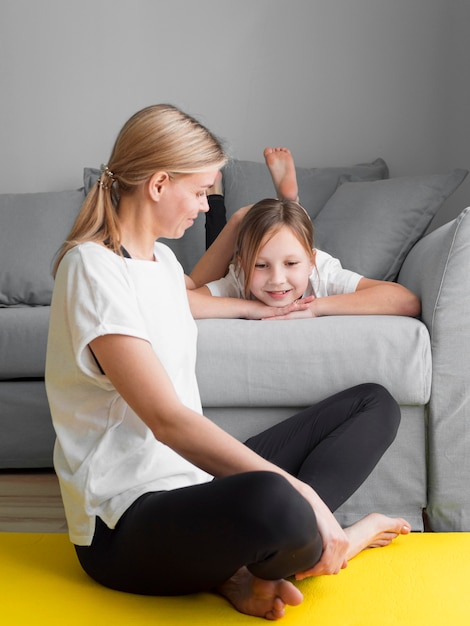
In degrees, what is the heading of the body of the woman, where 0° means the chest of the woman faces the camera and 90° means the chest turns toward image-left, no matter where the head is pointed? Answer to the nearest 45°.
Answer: approximately 270°

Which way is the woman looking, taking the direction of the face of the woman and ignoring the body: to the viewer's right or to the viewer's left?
to the viewer's right

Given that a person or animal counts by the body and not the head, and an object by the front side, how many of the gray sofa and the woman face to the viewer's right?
1

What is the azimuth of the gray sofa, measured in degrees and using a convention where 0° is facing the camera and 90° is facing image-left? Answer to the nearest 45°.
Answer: approximately 0°

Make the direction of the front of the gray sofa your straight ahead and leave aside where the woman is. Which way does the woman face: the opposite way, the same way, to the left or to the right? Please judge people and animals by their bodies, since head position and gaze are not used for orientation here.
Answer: to the left
